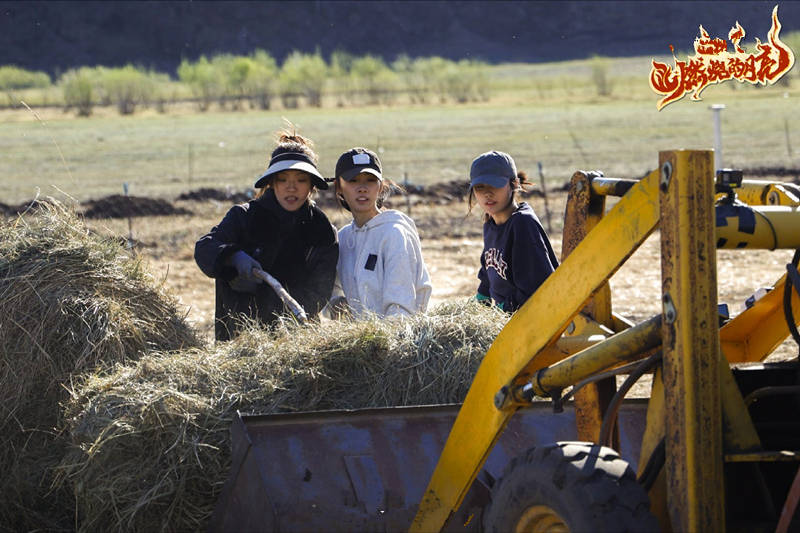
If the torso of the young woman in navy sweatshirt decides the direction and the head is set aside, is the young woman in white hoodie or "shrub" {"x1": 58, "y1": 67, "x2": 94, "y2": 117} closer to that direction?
the young woman in white hoodie

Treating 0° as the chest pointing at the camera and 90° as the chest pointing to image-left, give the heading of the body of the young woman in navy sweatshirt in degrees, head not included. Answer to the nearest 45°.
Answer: approximately 45°

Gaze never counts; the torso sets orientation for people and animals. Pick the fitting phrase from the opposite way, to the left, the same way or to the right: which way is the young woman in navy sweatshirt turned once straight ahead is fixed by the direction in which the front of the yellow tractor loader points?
to the left

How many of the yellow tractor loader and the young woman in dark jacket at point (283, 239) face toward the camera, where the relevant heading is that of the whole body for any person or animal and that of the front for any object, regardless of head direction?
1

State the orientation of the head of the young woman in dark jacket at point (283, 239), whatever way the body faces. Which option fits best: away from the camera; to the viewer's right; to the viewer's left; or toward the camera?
toward the camera

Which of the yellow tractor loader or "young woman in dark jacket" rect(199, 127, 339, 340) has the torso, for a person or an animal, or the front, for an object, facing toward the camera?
the young woman in dark jacket

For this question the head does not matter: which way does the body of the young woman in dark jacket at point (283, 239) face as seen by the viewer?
toward the camera

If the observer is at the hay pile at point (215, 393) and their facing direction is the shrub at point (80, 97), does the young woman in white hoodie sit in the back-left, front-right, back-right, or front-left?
front-right

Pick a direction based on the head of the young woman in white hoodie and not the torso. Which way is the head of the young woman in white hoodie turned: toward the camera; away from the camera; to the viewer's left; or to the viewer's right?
toward the camera

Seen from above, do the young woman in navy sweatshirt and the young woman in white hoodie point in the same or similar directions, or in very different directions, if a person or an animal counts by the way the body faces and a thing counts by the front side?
same or similar directions

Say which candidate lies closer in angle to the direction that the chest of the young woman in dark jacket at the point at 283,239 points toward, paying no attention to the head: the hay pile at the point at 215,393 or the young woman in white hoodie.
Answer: the hay pile

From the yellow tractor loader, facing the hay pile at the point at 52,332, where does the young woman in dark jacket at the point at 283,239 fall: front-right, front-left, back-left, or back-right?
front-right

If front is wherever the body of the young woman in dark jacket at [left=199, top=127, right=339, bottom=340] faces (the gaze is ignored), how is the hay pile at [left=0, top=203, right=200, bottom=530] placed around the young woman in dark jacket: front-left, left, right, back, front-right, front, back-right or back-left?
front-right

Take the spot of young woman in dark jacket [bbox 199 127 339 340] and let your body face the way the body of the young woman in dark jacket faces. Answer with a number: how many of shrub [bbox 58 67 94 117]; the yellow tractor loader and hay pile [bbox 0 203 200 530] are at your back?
1

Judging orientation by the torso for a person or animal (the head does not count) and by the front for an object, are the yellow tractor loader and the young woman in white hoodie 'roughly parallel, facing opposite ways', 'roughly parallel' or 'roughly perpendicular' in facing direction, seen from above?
roughly perpendicular

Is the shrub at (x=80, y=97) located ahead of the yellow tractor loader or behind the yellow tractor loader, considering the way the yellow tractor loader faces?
ahead

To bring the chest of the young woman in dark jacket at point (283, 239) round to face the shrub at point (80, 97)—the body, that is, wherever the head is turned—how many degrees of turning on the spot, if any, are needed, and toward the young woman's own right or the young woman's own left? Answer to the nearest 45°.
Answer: approximately 180°
